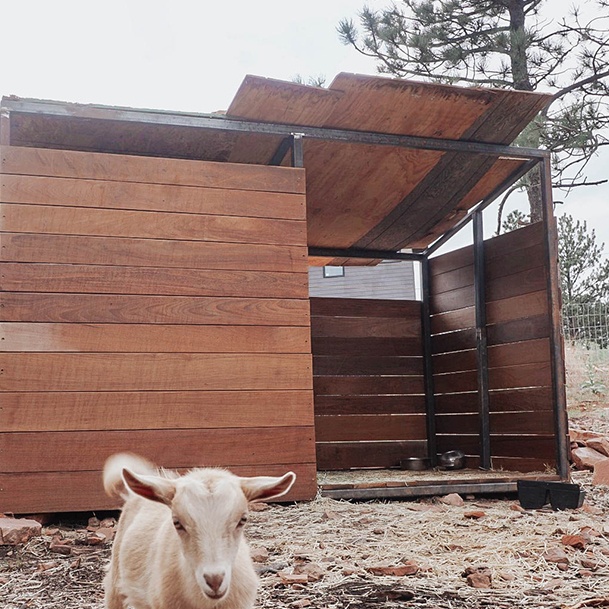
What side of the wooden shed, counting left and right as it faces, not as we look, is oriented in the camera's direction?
front

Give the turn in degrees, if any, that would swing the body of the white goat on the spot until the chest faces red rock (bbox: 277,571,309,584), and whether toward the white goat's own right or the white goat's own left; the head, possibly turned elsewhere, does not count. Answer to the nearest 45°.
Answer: approximately 90° to the white goat's own left

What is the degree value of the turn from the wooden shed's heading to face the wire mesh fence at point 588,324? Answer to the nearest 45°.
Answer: approximately 135° to its left

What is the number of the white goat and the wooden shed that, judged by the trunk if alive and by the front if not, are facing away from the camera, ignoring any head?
0

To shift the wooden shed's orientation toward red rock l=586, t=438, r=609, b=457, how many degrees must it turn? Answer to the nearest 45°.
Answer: approximately 135° to its left

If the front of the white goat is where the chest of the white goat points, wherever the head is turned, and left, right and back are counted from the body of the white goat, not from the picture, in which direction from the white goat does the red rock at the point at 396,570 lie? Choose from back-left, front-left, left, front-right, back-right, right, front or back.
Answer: left

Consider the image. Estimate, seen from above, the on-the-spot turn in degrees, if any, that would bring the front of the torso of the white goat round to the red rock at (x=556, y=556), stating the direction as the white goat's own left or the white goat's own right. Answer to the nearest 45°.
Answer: approximately 90° to the white goat's own left

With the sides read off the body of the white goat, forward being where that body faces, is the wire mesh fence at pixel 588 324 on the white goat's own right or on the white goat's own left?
on the white goat's own left

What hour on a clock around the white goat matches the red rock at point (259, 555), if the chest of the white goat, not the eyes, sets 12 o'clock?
The red rock is roughly at 8 o'clock from the white goat.

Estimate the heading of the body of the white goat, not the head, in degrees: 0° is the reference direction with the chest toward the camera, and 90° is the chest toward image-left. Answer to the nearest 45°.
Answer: approximately 315°

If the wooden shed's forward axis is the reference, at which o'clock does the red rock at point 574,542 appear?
The red rock is roughly at 10 o'clock from the wooden shed.

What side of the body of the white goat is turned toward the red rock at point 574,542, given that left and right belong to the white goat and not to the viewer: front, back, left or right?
left

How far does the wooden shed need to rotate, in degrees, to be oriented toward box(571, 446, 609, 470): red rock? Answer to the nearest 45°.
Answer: approximately 135° to its left
